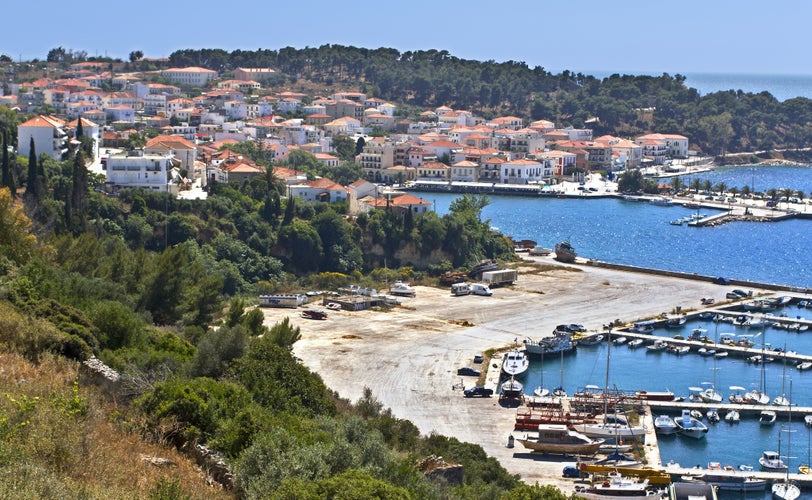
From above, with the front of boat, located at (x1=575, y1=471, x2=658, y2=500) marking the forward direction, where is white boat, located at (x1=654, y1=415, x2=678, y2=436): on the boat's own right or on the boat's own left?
on the boat's own right

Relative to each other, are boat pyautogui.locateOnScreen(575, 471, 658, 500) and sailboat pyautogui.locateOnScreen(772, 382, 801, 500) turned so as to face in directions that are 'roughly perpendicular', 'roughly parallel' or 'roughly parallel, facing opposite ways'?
roughly perpendicular

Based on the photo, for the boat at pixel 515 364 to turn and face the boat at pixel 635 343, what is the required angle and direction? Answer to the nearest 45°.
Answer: approximately 135° to its left

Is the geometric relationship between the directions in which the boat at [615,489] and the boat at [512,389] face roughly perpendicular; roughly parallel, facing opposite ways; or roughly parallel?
roughly perpendicular

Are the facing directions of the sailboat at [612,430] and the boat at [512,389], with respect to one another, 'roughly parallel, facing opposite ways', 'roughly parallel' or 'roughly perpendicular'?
roughly perpendicular

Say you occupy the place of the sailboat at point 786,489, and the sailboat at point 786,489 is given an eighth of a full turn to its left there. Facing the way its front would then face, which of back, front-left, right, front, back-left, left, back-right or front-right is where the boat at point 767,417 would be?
back-left

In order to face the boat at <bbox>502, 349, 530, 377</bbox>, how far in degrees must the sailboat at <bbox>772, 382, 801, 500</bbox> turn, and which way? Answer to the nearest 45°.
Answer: approximately 135° to its right

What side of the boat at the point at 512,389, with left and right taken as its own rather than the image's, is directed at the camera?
front

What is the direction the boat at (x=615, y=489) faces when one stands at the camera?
facing to the left of the viewer

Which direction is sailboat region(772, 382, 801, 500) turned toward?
toward the camera

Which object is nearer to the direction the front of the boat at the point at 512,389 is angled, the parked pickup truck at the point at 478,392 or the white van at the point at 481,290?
the parked pickup truck
